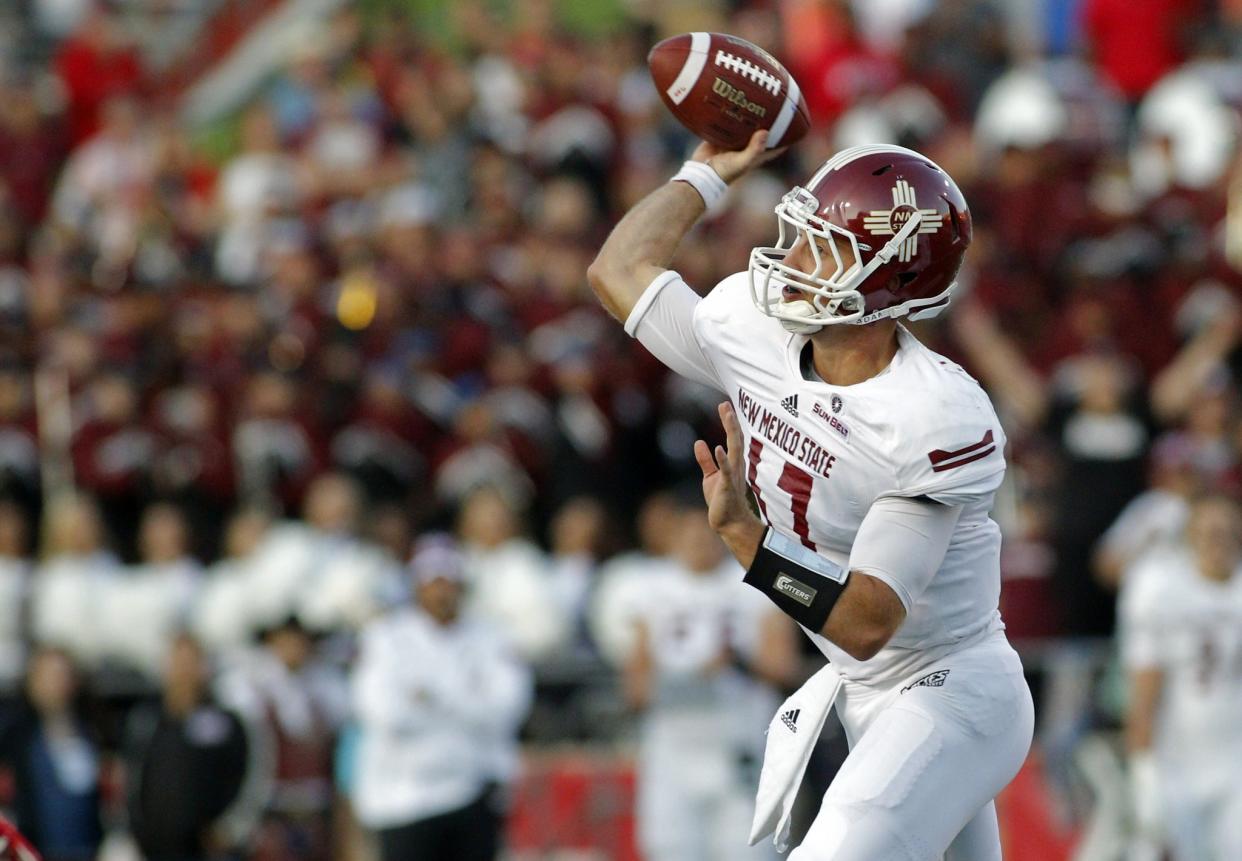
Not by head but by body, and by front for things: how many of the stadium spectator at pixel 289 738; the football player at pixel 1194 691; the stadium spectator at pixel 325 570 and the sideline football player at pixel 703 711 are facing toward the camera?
4

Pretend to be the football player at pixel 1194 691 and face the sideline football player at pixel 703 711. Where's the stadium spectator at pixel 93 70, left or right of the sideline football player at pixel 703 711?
right

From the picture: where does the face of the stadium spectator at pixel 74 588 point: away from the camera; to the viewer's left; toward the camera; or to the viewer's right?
toward the camera

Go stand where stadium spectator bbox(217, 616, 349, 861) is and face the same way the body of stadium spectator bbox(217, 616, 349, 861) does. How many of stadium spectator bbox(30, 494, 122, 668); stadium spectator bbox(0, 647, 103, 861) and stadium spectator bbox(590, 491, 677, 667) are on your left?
1

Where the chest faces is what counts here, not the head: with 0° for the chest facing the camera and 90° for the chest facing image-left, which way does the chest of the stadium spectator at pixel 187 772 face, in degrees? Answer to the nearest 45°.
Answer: approximately 0°

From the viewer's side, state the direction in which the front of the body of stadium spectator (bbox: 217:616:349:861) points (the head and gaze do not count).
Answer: toward the camera

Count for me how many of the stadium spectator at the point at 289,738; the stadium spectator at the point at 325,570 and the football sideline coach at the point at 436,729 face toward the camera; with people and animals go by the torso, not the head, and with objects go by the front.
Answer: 3

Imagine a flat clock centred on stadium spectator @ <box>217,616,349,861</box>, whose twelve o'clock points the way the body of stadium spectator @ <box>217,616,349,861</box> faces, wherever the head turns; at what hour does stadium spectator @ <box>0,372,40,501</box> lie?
stadium spectator @ <box>0,372,40,501</box> is roughly at 5 o'clock from stadium spectator @ <box>217,616,349,861</box>.

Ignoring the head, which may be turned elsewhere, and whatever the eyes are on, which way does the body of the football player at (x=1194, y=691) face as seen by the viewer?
toward the camera

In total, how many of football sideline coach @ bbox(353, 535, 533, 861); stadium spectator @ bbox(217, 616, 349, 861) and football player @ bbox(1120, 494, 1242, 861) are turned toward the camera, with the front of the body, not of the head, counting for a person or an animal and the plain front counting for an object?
3

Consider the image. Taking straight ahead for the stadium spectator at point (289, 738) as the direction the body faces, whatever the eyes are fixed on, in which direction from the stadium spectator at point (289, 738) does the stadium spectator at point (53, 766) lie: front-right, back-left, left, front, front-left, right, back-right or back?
right

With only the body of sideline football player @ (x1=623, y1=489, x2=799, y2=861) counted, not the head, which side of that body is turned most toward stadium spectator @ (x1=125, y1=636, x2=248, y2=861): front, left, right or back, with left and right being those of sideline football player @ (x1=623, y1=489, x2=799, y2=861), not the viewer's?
right

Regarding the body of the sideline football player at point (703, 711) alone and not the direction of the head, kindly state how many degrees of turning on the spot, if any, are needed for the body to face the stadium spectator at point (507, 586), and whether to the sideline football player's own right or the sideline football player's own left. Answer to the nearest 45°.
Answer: approximately 135° to the sideline football player's own right

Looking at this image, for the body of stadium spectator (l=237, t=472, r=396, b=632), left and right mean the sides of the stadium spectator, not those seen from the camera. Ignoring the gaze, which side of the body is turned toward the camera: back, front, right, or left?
front

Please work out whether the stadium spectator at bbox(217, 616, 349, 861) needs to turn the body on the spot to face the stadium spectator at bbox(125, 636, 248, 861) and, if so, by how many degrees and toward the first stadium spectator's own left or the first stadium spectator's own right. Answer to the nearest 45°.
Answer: approximately 90° to the first stadium spectator's own right

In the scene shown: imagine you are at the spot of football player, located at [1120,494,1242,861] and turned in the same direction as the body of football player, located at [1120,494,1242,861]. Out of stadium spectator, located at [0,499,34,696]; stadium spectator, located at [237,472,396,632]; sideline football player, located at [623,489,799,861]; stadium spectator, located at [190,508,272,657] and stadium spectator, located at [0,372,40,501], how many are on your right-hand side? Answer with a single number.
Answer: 5
